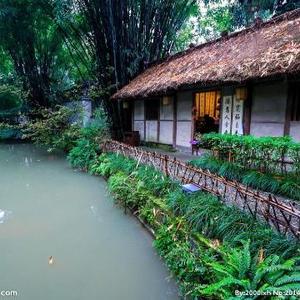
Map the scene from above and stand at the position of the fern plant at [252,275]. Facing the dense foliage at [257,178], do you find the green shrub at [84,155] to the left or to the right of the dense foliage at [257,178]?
left

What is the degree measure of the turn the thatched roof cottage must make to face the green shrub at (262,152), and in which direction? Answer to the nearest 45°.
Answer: approximately 45° to its left

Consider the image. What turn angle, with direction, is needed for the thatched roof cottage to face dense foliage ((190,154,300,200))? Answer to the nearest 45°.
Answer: approximately 45° to its left

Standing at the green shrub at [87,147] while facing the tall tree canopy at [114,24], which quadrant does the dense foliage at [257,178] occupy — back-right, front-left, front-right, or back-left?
back-right

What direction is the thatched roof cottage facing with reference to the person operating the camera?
facing the viewer and to the left of the viewer

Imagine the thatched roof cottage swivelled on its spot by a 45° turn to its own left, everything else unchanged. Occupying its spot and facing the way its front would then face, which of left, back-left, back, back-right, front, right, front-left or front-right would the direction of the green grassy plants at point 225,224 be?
front

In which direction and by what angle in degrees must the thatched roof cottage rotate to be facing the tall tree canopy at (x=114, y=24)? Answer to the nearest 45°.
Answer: approximately 90° to its right

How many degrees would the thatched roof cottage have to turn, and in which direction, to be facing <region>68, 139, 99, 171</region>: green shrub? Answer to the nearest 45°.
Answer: approximately 45° to its right

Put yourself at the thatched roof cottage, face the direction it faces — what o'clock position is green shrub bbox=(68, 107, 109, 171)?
The green shrub is roughly at 2 o'clock from the thatched roof cottage.
